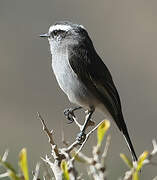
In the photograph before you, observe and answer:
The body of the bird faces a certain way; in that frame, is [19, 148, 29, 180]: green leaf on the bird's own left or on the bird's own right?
on the bird's own left

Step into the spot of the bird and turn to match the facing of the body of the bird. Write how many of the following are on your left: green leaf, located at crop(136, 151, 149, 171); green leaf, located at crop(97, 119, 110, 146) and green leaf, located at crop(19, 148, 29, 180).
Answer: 3

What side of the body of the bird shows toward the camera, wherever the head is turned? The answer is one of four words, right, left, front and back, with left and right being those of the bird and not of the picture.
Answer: left
